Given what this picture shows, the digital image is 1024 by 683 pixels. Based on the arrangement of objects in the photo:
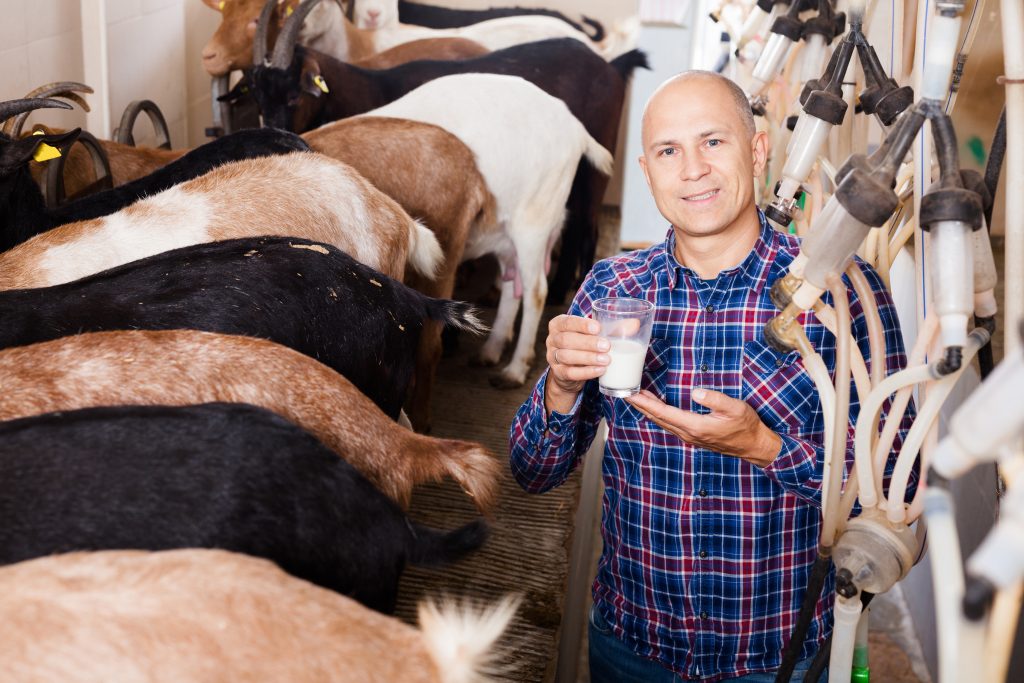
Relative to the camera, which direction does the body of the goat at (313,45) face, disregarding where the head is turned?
to the viewer's left

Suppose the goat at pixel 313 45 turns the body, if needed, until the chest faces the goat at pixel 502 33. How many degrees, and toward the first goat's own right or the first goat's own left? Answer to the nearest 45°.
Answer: approximately 135° to the first goat's own right

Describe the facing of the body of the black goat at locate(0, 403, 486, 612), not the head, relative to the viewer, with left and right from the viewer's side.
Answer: facing to the left of the viewer

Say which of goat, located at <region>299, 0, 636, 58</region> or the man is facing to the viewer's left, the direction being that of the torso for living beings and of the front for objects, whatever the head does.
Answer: the goat

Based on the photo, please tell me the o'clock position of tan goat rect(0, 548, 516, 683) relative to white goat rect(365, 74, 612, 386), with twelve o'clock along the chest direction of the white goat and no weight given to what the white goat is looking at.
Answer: The tan goat is roughly at 9 o'clock from the white goat.

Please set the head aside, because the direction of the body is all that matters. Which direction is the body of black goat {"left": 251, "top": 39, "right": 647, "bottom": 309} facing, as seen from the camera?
to the viewer's left

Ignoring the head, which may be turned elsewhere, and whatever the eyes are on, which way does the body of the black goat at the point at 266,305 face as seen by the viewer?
to the viewer's left

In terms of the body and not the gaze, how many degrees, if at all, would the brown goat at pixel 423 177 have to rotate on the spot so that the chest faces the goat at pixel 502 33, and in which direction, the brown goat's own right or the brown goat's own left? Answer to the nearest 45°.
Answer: approximately 90° to the brown goat's own right
